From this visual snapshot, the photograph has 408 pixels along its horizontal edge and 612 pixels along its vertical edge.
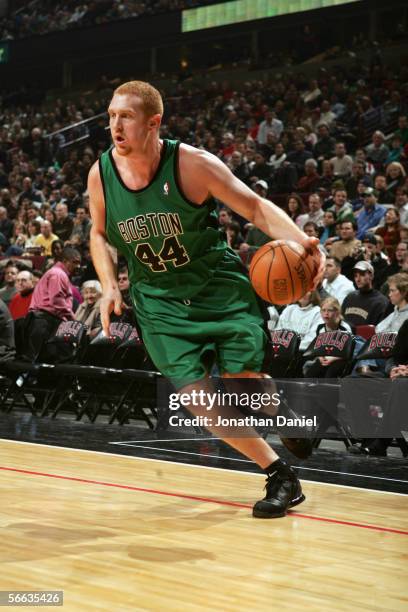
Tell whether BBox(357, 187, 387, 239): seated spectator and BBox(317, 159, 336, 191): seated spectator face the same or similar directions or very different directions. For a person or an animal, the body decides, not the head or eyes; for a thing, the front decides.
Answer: same or similar directions

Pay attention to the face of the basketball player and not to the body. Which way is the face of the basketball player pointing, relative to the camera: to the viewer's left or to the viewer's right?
to the viewer's left

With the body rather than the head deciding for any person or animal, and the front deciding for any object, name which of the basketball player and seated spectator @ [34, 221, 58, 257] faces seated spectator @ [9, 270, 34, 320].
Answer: seated spectator @ [34, 221, 58, 257]

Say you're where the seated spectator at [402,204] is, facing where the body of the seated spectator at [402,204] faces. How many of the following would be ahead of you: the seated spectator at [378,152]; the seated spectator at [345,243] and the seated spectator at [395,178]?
1

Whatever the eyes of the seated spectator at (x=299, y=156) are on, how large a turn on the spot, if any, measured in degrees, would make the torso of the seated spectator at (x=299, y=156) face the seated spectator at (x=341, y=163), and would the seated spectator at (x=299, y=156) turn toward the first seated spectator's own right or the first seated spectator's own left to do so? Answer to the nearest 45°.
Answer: approximately 45° to the first seated spectator's own left

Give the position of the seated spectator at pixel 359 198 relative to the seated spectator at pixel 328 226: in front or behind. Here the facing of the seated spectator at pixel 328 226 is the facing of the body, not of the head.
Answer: behind

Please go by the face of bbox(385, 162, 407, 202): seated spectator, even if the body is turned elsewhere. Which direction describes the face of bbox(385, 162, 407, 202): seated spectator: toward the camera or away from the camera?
toward the camera

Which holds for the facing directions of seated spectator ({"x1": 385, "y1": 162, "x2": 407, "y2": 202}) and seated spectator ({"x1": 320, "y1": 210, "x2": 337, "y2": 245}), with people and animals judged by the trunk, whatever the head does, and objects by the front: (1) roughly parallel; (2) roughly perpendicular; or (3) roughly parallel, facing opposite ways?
roughly parallel

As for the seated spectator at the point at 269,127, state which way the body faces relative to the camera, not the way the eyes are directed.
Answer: toward the camera

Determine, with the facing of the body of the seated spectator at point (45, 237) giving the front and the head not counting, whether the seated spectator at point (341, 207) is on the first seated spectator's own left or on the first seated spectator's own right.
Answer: on the first seated spectator's own left

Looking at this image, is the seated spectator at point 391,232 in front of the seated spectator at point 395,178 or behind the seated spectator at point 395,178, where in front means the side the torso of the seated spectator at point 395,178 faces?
in front

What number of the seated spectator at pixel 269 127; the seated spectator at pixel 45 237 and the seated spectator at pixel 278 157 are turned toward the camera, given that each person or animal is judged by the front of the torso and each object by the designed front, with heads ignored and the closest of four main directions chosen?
3

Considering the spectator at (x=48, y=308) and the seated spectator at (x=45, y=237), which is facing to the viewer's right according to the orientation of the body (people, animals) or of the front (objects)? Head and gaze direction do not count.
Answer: the spectator at (x=48, y=308)

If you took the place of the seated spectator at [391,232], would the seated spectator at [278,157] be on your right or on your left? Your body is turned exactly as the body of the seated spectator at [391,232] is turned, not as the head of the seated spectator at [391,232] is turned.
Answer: on your right

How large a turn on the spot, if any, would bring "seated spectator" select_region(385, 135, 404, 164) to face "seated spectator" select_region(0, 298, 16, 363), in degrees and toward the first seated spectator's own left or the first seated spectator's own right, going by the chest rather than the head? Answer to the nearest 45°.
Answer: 0° — they already face them

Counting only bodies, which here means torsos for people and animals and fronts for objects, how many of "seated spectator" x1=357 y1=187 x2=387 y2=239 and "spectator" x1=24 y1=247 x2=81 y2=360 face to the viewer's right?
1

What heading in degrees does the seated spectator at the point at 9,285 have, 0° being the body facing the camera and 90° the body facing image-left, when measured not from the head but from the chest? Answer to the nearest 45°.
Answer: approximately 315°

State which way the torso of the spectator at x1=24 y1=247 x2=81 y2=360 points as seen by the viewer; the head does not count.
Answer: to the viewer's right

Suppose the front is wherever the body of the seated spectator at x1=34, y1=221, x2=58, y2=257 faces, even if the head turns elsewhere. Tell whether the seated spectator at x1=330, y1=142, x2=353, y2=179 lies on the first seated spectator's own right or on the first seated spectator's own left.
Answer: on the first seated spectator's own left

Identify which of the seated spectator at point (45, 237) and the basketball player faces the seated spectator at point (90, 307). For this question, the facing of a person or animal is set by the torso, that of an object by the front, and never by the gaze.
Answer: the seated spectator at point (45, 237)

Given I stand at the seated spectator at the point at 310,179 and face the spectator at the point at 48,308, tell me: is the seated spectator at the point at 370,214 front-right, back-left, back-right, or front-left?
front-left
